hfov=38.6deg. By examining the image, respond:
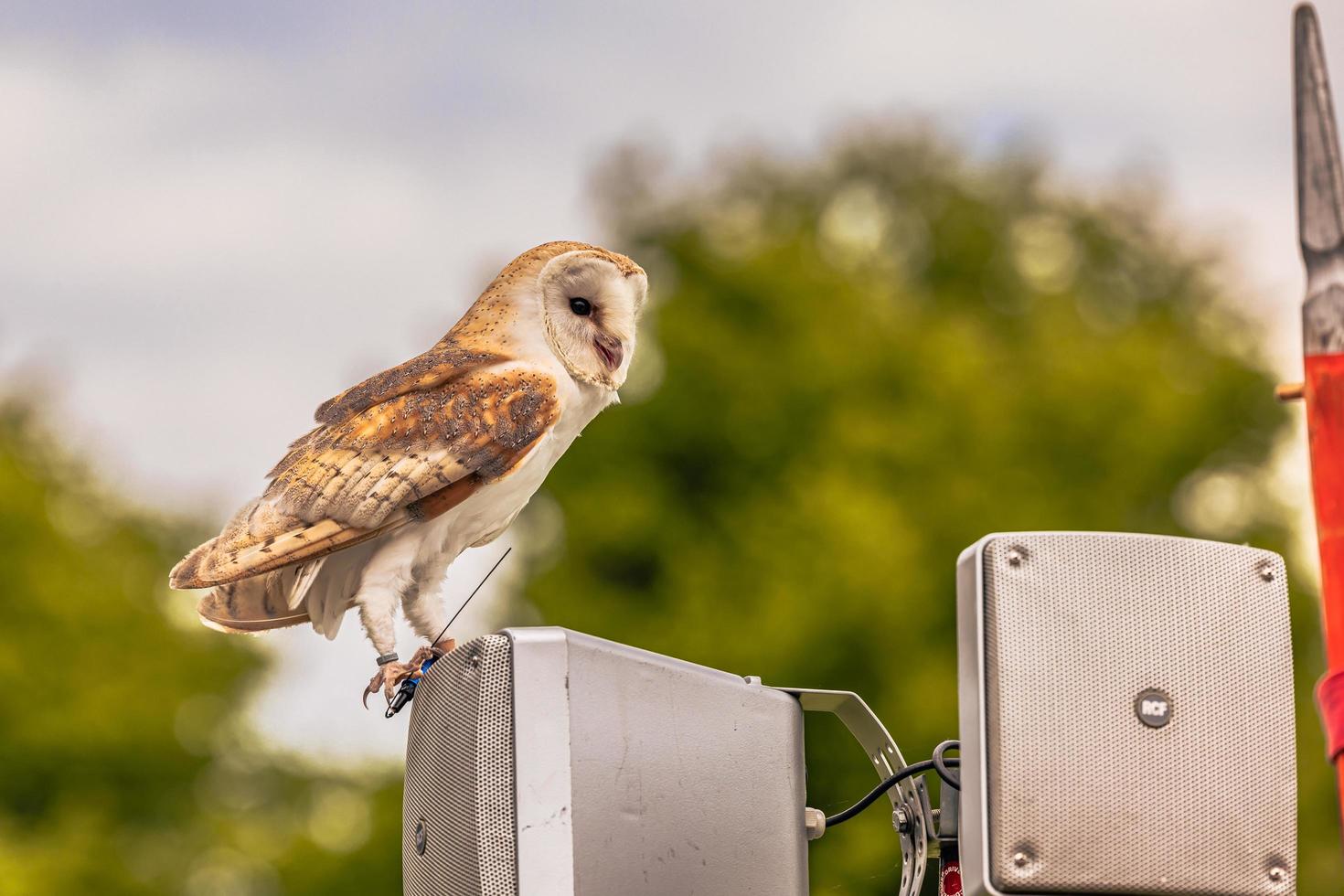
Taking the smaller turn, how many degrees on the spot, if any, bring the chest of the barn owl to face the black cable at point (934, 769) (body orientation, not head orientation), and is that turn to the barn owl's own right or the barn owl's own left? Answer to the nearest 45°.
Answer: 0° — it already faces it

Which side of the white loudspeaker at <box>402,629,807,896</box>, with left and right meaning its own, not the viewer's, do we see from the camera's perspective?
left

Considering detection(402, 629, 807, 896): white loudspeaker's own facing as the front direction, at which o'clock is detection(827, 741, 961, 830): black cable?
The black cable is roughly at 5 o'clock from the white loudspeaker.

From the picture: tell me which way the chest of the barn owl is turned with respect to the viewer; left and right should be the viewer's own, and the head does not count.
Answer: facing to the right of the viewer
